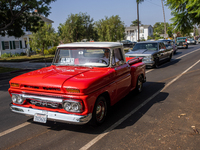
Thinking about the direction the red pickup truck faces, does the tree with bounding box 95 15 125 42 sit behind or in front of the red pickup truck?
behind

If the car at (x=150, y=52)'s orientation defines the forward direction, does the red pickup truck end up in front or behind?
in front

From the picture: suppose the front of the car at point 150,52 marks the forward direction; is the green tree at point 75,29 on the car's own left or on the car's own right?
on the car's own right

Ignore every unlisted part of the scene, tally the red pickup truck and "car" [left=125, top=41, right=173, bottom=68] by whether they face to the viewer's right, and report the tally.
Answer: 0

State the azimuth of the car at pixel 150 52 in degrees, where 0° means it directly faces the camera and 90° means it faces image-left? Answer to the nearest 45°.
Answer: approximately 45°

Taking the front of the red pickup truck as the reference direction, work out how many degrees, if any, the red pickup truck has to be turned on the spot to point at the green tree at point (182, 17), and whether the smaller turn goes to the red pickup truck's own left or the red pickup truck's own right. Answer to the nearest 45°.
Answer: approximately 180°

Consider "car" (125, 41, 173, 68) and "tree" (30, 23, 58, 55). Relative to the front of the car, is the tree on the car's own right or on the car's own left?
on the car's own right

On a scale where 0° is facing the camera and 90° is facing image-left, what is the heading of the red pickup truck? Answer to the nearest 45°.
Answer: approximately 45°

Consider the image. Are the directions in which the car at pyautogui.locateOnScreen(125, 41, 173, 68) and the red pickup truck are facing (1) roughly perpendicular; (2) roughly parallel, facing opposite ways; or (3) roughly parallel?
roughly parallel

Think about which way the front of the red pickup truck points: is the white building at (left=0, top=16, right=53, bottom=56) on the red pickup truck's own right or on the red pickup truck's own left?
on the red pickup truck's own right

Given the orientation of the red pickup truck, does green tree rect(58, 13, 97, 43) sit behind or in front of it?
behind

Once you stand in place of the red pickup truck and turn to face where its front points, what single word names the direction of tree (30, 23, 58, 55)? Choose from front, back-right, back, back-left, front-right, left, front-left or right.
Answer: back-right
